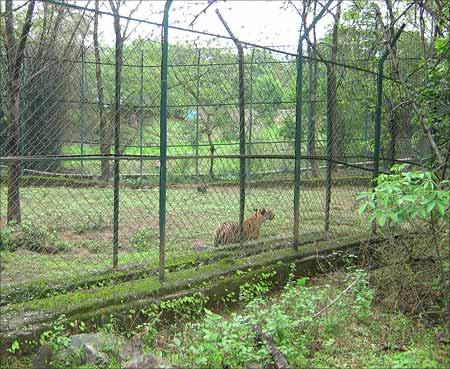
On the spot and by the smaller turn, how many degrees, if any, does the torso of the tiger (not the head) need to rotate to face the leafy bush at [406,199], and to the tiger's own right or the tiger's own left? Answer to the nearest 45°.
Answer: approximately 90° to the tiger's own right

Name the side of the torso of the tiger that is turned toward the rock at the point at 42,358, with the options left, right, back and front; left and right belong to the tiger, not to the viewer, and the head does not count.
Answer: right

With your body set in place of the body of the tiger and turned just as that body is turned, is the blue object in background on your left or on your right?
on your left

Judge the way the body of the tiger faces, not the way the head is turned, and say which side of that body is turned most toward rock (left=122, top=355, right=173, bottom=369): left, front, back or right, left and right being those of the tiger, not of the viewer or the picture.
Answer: right

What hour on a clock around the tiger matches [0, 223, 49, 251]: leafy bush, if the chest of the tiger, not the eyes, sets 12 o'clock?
The leafy bush is roughly at 5 o'clock from the tiger.

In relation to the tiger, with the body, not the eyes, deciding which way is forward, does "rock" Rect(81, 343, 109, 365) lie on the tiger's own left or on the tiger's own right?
on the tiger's own right

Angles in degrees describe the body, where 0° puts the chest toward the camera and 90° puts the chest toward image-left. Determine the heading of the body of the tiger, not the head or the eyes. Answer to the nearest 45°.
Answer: approximately 270°
